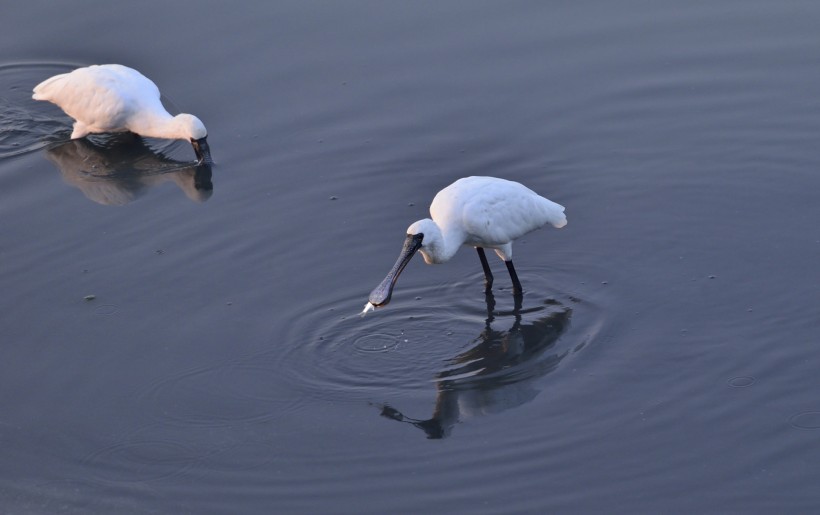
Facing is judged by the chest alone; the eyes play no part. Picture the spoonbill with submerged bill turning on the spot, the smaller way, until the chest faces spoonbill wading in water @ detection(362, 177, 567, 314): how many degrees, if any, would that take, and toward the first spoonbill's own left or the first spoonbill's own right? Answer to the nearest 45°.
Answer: approximately 45° to the first spoonbill's own right

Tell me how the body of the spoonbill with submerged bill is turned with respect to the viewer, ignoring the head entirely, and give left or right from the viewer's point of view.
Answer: facing to the right of the viewer
